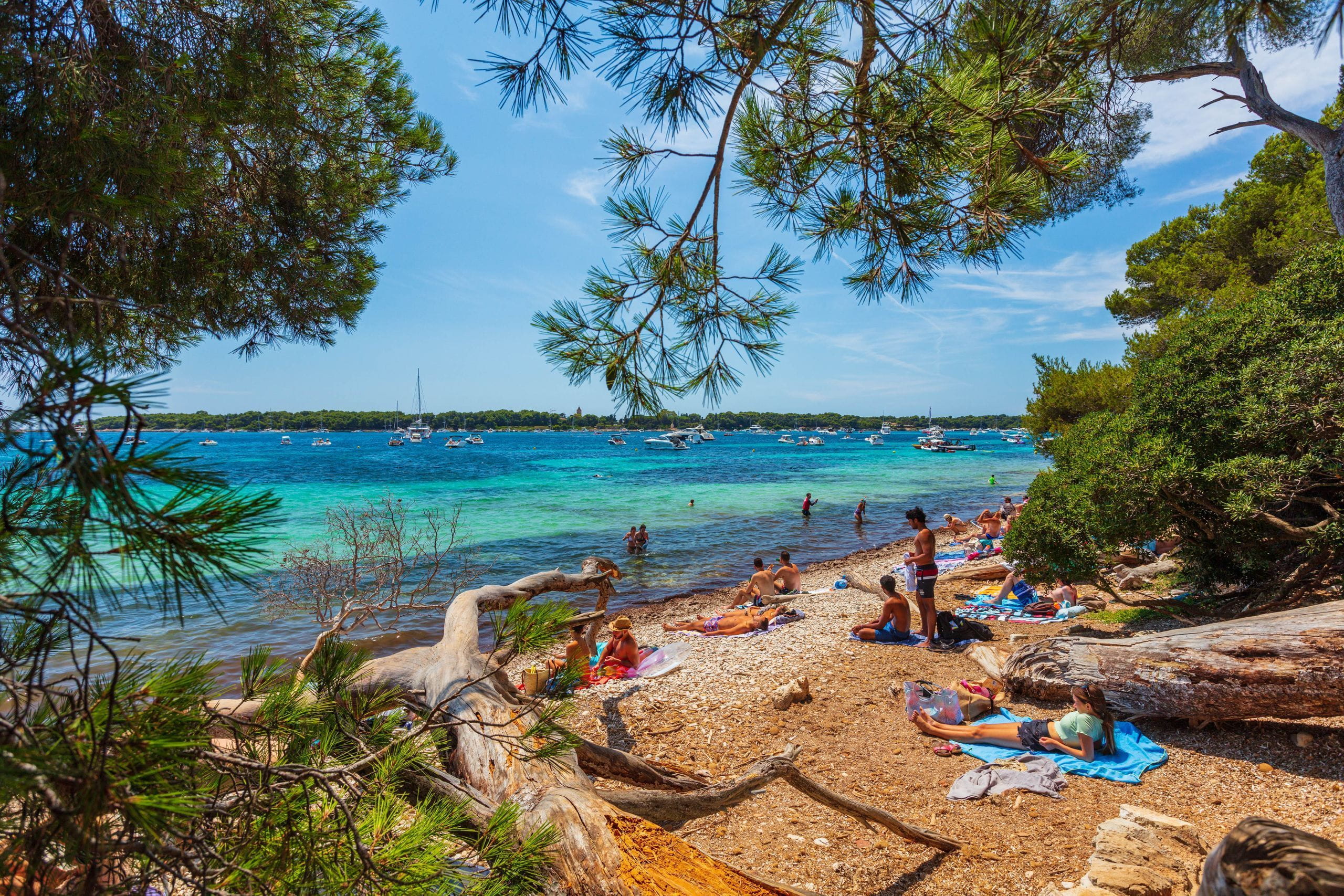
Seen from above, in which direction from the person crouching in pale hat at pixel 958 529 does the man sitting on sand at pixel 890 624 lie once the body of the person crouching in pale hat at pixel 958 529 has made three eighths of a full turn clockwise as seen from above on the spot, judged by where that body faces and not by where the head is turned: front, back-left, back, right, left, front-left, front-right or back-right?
back-right

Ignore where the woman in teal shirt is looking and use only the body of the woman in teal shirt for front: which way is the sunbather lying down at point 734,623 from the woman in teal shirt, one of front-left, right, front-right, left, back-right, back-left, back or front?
front-right

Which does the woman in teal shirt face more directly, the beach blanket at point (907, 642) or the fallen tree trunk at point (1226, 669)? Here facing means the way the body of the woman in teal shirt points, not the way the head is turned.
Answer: the beach blanket

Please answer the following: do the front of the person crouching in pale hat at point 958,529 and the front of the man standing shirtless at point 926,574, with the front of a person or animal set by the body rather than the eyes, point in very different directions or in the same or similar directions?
same or similar directions

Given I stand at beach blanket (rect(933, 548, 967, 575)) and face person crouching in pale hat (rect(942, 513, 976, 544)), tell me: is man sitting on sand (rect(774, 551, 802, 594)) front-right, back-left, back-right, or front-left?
back-left

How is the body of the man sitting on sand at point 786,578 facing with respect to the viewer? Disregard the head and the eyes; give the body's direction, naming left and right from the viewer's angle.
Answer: facing away from the viewer and to the left of the viewer

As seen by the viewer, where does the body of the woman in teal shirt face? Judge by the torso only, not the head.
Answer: to the viewer's left
